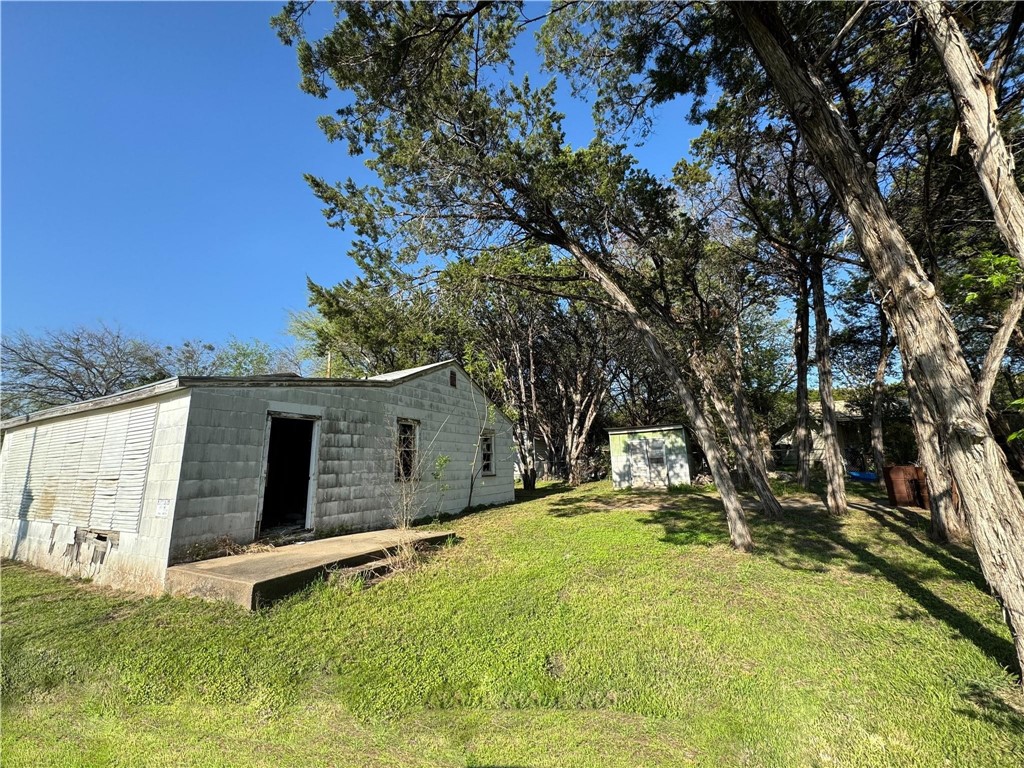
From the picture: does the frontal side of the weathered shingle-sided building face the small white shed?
no
